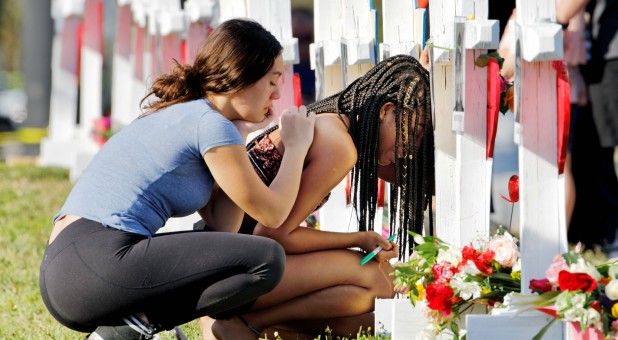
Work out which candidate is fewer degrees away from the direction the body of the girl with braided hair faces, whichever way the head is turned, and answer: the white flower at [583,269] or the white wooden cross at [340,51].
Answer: the white flower

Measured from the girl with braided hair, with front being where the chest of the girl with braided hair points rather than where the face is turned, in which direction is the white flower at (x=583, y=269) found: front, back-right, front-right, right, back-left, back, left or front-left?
front-right

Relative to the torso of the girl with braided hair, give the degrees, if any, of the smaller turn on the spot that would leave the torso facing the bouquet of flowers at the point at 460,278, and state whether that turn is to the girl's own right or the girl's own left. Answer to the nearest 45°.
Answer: approximately 45° to the girl's own right

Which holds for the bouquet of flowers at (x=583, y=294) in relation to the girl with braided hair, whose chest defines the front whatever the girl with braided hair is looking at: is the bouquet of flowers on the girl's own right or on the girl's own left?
on the girl's own right

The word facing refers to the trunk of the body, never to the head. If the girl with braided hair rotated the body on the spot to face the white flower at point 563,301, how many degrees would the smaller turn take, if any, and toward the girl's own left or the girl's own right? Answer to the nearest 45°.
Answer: approximately 45° to the girl's own right

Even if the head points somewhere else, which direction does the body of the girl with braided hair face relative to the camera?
to the viewer's right

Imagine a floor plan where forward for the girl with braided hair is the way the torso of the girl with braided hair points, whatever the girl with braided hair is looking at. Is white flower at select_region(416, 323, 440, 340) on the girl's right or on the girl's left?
on the girl's right

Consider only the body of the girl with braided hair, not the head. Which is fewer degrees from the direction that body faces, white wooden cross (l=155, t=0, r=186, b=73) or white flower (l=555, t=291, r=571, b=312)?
the white flower

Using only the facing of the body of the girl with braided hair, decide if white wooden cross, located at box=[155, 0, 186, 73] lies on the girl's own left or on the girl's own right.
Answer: on the girl's own left
